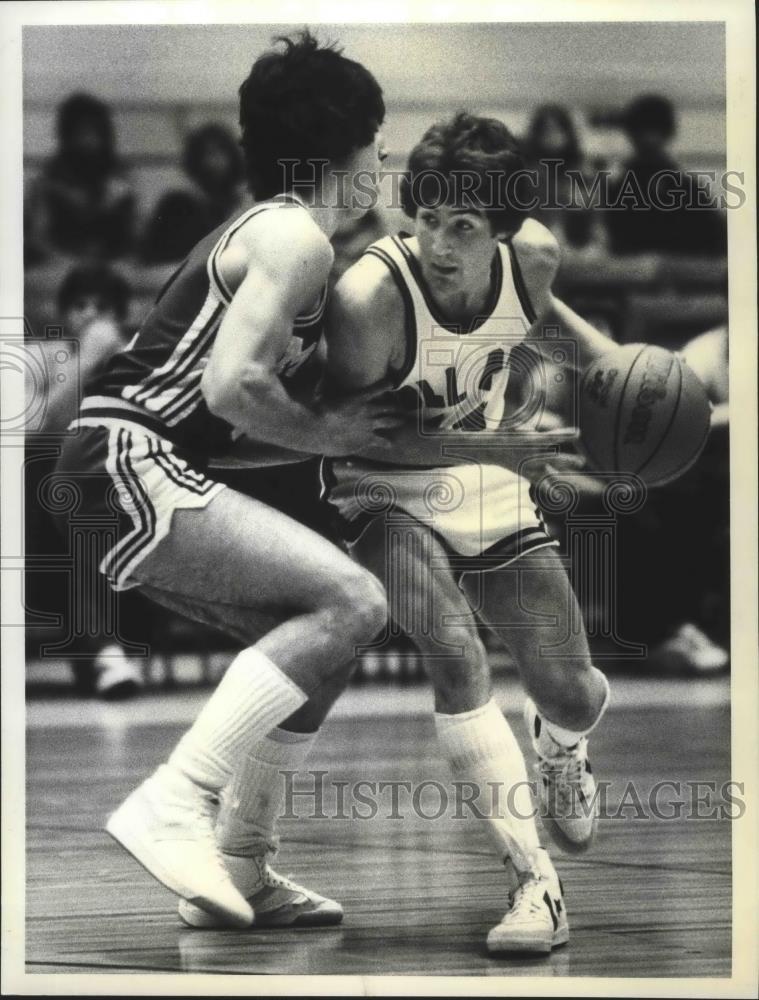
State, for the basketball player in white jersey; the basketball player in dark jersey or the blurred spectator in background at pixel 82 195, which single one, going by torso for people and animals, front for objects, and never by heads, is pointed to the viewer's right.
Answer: the basketball player in dark jersey

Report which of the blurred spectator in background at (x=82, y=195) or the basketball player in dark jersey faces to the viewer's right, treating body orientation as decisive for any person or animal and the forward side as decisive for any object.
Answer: the basketball player in dark jersey

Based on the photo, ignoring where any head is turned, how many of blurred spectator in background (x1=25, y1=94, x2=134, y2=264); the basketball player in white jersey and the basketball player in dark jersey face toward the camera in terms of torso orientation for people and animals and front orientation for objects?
2

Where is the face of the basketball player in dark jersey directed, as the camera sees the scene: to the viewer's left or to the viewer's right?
to the viewer's right

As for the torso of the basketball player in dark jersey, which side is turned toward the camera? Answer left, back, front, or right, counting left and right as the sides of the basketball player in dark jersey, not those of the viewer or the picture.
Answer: right

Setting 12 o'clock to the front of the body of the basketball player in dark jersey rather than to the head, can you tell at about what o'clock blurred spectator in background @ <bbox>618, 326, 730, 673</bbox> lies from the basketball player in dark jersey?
The blurred spectator in background is roughly at 12 o'clock from the basketball player in dark jersey.

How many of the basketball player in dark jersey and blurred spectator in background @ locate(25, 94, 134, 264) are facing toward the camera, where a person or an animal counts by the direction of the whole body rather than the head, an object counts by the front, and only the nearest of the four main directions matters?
1
